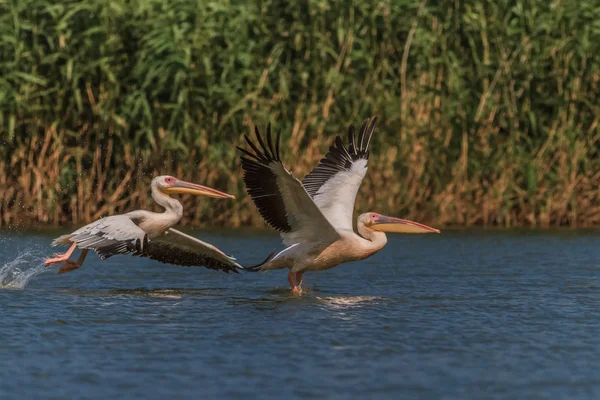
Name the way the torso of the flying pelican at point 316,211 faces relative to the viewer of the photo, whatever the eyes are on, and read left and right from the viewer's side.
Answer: facing to the right of the viewer

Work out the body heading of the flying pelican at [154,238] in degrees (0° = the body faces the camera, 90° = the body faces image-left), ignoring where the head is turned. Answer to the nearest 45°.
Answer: approximately 270°

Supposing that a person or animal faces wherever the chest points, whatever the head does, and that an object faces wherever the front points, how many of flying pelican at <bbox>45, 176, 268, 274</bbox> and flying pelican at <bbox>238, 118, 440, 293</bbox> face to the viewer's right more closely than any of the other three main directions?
2

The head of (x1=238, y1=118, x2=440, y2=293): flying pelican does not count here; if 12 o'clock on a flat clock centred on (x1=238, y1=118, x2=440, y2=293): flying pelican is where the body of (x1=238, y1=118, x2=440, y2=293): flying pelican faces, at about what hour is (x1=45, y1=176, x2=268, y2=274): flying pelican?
(x1=45, y1=176, x2=268, y2=274): flying pelican is roughly at 6 o'clock from (x1=238, y1=118, x2=440, y2=293): flying pelican.

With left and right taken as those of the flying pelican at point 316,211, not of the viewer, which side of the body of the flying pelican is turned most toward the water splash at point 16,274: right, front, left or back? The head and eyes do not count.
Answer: back

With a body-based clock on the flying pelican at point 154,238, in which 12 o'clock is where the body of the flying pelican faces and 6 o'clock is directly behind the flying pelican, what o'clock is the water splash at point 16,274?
The water splash is roughly at 7 o'clock from the flying pelican.

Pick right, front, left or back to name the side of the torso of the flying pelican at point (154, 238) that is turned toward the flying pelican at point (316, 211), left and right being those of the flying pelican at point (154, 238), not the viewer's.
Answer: front

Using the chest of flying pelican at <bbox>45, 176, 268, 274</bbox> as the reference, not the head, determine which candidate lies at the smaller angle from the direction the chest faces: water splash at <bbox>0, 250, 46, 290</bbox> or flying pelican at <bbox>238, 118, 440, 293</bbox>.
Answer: the flying pelican
